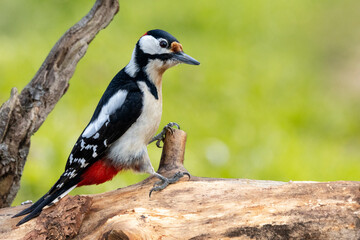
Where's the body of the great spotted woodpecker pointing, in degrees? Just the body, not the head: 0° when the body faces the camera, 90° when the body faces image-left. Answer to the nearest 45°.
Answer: approximately 270°

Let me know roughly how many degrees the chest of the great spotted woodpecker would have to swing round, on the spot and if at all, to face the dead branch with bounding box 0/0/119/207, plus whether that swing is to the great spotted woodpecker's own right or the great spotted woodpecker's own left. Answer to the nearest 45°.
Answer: approximately 135° to the great spotted woodpecker's own left
